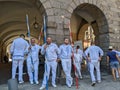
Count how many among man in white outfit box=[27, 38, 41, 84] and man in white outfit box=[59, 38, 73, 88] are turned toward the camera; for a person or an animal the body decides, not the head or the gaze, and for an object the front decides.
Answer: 2

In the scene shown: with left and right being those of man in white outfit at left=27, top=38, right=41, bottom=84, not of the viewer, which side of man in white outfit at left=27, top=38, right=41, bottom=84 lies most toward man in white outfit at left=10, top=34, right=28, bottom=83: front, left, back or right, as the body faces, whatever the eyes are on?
right

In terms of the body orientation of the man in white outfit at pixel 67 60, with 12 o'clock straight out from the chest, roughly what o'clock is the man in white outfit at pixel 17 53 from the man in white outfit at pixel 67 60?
the man in white outfit at pixel 17 53 is roughly at 3 o'clock from the man in white outfit at pixel 67 60.

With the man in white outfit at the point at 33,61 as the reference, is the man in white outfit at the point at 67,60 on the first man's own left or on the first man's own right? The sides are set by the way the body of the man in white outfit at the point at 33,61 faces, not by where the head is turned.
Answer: on the first man's own left

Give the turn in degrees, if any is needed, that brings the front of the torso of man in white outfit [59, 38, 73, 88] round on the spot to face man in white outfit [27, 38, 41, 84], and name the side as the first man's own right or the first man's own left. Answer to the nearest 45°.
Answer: approximately 90° to the first man's own right
